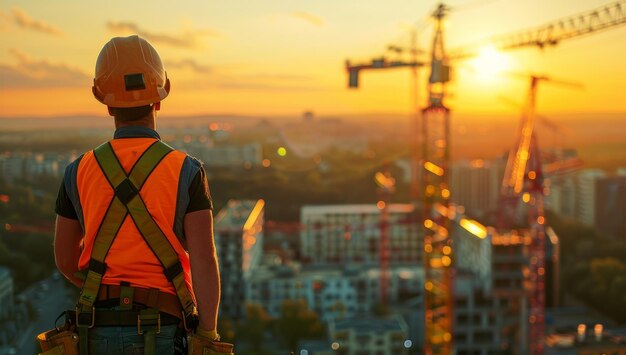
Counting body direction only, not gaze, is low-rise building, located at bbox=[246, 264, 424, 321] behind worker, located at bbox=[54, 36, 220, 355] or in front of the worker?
in front

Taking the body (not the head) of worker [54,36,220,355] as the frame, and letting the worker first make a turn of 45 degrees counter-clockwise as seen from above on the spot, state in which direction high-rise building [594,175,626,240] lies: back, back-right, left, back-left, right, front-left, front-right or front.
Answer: right

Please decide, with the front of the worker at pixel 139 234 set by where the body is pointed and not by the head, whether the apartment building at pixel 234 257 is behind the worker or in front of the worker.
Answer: in front

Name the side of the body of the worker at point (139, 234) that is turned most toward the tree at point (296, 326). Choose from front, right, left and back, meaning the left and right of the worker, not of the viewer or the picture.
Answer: front

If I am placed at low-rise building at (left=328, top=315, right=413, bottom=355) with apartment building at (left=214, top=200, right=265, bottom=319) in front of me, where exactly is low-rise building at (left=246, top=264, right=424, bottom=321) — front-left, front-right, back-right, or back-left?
front-right

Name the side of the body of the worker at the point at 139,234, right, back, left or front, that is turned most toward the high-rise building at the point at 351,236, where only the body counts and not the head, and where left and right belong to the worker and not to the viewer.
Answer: front

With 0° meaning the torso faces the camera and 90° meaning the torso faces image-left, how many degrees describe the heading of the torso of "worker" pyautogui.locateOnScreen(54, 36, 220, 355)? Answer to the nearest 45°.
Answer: approximately 180°
